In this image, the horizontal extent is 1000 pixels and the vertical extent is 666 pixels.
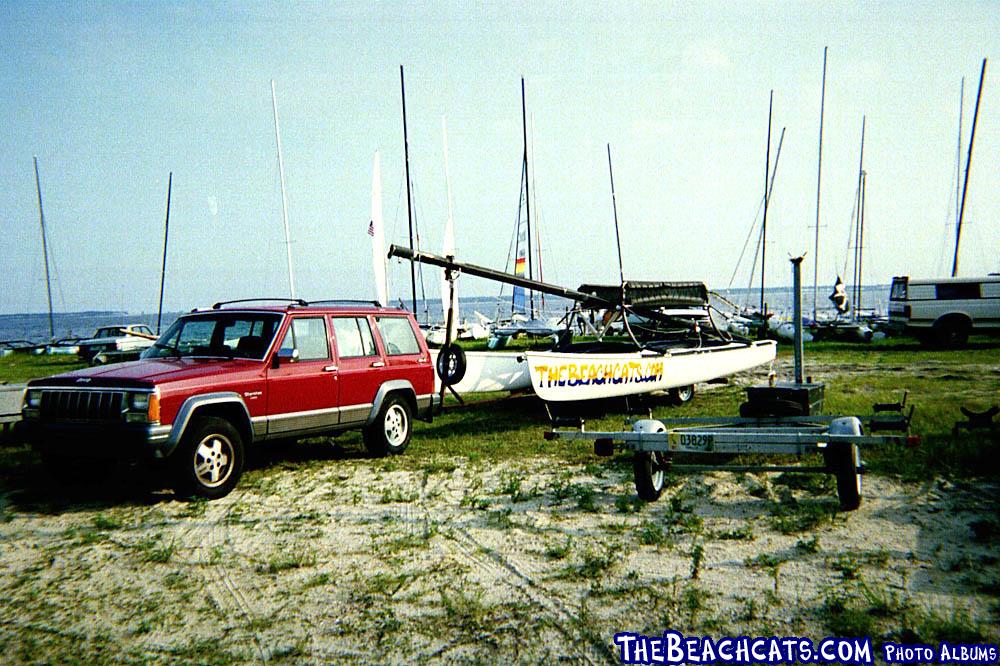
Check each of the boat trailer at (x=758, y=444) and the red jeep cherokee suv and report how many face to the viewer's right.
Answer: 0

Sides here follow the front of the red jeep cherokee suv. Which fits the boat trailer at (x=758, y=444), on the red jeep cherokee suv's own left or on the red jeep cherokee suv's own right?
on the red jeep cherokee suv's own left

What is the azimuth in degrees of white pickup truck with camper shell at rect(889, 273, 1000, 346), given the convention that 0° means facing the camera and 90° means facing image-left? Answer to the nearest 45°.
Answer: approximately 270°

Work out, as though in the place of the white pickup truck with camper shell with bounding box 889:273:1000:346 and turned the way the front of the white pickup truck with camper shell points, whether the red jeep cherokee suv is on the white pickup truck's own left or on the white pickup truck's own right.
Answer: on the white pickup truck's own right

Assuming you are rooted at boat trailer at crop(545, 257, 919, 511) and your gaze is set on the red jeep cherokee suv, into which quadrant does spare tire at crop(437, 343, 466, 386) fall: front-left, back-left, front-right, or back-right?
front-right

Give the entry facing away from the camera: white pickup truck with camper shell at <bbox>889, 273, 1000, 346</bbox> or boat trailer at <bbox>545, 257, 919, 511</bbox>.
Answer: the boat trailer

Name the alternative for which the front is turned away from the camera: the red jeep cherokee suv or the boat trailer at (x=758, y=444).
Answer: the boat trailer

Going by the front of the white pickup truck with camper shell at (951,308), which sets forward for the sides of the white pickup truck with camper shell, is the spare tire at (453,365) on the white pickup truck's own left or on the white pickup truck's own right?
on the white pickup truck's own right

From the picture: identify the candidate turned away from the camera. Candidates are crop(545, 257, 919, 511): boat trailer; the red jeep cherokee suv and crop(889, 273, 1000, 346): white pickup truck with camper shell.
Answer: the boat trailer

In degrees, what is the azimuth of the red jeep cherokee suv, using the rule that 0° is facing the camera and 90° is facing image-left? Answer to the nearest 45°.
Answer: approximately 45°

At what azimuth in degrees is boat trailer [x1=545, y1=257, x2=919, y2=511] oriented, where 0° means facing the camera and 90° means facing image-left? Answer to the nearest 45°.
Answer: approximately 180°

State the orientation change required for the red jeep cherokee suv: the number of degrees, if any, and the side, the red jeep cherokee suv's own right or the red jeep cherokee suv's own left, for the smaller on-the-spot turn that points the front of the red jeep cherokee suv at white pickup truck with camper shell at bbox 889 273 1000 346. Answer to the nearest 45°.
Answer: approximately 135° to the red jeep cherokee suv's own left
